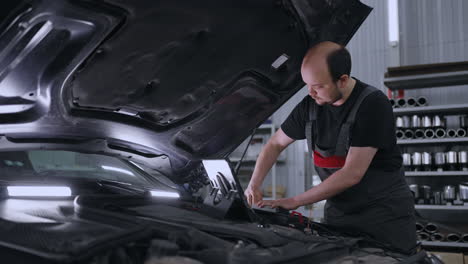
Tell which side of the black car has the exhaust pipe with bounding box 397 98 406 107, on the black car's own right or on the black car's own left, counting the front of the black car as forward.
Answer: on the black car's own left

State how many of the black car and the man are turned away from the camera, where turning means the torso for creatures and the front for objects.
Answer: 0

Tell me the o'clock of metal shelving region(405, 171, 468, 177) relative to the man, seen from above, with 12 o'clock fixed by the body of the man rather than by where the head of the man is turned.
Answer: The metal shelving is roughly at 5 o'clock from the man.

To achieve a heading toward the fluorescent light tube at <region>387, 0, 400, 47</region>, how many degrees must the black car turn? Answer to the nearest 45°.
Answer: approximately 90° to its left

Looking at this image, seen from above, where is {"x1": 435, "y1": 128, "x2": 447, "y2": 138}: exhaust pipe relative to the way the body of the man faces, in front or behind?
behind

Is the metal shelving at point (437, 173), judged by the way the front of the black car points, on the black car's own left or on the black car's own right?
on the black car's own left

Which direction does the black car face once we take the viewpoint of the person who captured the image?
facing the viewer and to the right of the viewer

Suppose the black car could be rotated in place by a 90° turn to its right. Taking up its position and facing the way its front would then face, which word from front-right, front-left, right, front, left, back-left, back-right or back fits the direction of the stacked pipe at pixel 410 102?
back

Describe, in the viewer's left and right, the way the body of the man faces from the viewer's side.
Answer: facing the viewer and to the left of the viewer

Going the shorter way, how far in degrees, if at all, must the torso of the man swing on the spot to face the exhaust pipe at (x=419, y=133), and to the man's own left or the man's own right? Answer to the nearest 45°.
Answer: approximately 135° to the man's own right

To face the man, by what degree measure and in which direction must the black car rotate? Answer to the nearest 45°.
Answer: approximately 45° to its left
